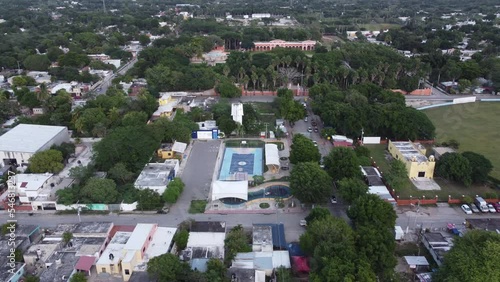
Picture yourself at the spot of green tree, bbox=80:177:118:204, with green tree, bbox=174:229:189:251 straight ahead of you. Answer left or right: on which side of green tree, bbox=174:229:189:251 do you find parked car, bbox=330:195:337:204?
left

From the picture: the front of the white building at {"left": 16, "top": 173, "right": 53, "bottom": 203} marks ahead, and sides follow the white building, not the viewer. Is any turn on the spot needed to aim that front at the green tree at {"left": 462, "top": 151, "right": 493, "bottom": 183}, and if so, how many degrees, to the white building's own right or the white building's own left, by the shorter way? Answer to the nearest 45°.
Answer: approximately 45° to the white building's own left

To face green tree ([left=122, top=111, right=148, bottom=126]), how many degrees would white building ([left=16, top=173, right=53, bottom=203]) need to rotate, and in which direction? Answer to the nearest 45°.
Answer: approximately 135° to its left

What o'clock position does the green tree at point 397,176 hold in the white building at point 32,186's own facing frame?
The green tree is roughly at 10 o'clock from the white building.

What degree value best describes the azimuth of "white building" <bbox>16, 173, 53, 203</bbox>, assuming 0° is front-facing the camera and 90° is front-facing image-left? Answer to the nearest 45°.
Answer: approximately 0°

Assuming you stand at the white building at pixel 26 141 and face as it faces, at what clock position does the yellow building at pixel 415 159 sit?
The yellow building is roughly at 10 o'clock from the white building.

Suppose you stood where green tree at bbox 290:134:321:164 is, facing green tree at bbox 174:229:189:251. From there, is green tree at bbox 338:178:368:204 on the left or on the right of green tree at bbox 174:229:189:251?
left

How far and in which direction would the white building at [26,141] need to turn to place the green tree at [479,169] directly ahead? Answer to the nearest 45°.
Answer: approximately 45° to its left

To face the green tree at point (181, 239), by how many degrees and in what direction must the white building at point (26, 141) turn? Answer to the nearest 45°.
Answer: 0° — it already faces it

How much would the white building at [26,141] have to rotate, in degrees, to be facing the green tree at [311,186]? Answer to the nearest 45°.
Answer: approximately 45° to its left

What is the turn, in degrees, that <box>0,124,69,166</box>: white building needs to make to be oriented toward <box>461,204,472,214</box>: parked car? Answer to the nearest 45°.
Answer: approximately 45° to its left
